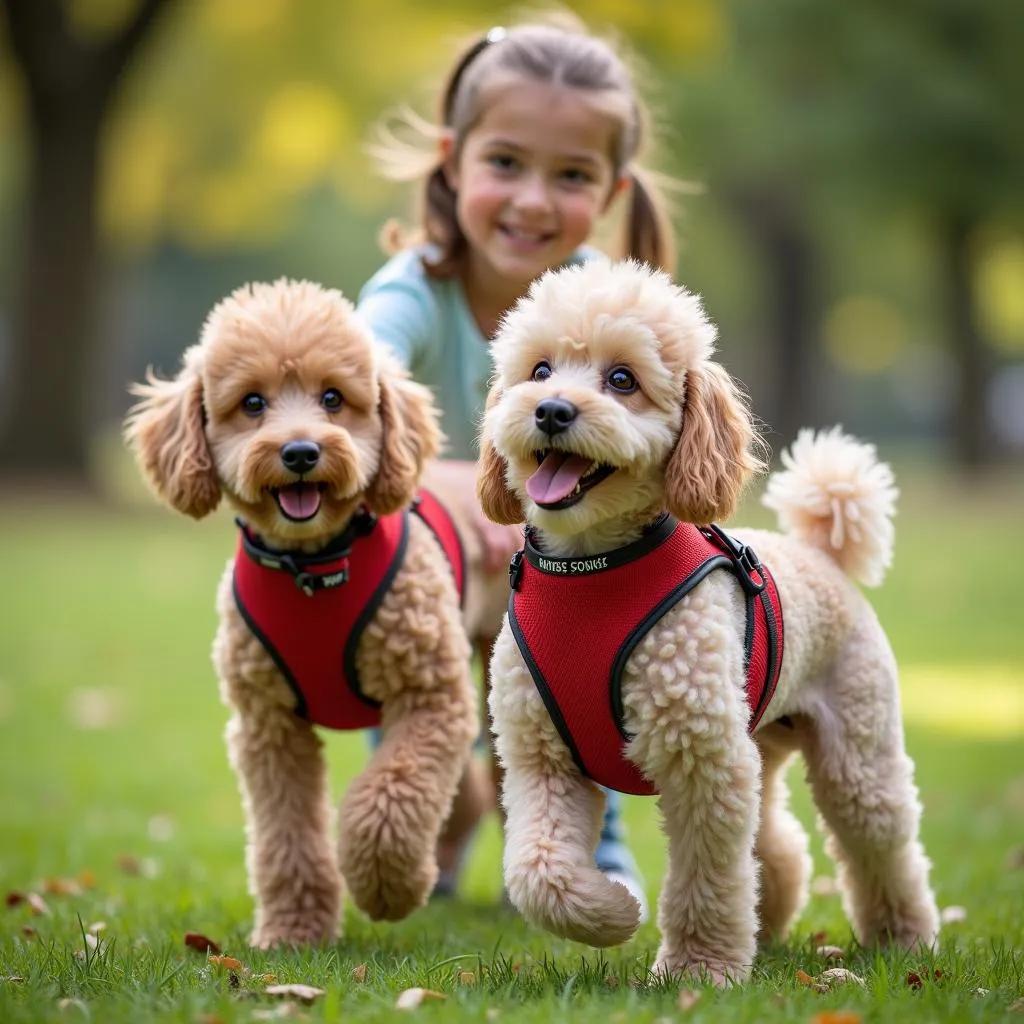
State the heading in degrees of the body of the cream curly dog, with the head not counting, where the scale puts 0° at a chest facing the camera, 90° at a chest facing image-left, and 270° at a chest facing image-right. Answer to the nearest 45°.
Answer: approximately 45°

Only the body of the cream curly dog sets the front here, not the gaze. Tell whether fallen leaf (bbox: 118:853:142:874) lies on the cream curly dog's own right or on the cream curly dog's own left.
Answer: on the cream curly dog's own right

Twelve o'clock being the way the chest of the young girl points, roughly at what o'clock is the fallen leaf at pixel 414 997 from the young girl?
The fallen leaf is roughly at 12 o'clock from the young girl.

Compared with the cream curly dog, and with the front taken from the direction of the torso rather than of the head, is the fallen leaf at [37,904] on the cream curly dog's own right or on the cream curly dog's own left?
on the cream curly dog's own right
